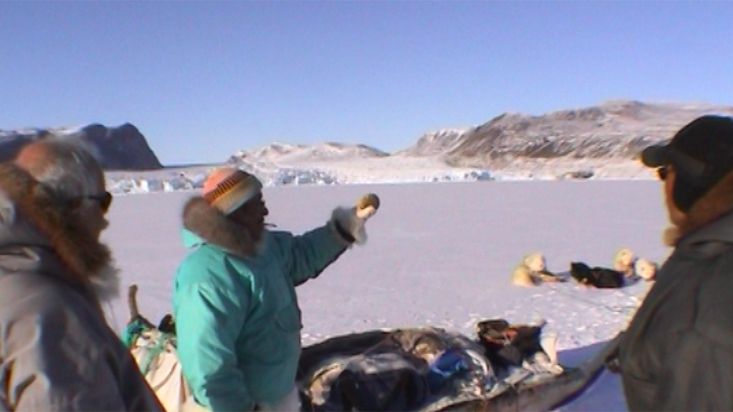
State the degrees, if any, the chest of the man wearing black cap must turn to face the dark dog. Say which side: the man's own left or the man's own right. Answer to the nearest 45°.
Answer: approximately 90° to the man's own right

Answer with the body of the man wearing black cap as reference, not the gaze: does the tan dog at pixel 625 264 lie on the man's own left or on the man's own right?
on the man's own right

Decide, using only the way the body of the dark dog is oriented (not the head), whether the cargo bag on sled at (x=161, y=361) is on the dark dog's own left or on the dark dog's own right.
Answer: on the dark dog's own left

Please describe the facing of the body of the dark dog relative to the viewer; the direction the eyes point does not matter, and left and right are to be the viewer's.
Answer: facing to the left of the viewer

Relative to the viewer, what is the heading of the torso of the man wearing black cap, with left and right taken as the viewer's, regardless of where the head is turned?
facing to the left of the viewer

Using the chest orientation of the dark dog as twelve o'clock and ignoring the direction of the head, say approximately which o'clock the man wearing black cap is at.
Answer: The man wearing black cap is roughly at 9 o'clock from the dark dog.

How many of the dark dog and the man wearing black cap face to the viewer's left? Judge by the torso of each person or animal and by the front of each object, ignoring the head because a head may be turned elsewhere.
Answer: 2

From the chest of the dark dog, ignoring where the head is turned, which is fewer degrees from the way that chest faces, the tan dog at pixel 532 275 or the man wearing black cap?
the tan dog

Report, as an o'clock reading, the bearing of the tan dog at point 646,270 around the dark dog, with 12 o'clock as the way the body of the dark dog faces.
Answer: The tan dog is roughly at 5 o'clock from the dark dog.

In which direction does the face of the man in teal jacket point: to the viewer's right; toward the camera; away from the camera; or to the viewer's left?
to the viewer's right

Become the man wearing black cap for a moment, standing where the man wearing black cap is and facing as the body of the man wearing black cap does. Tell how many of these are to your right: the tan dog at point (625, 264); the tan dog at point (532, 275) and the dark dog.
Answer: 3
